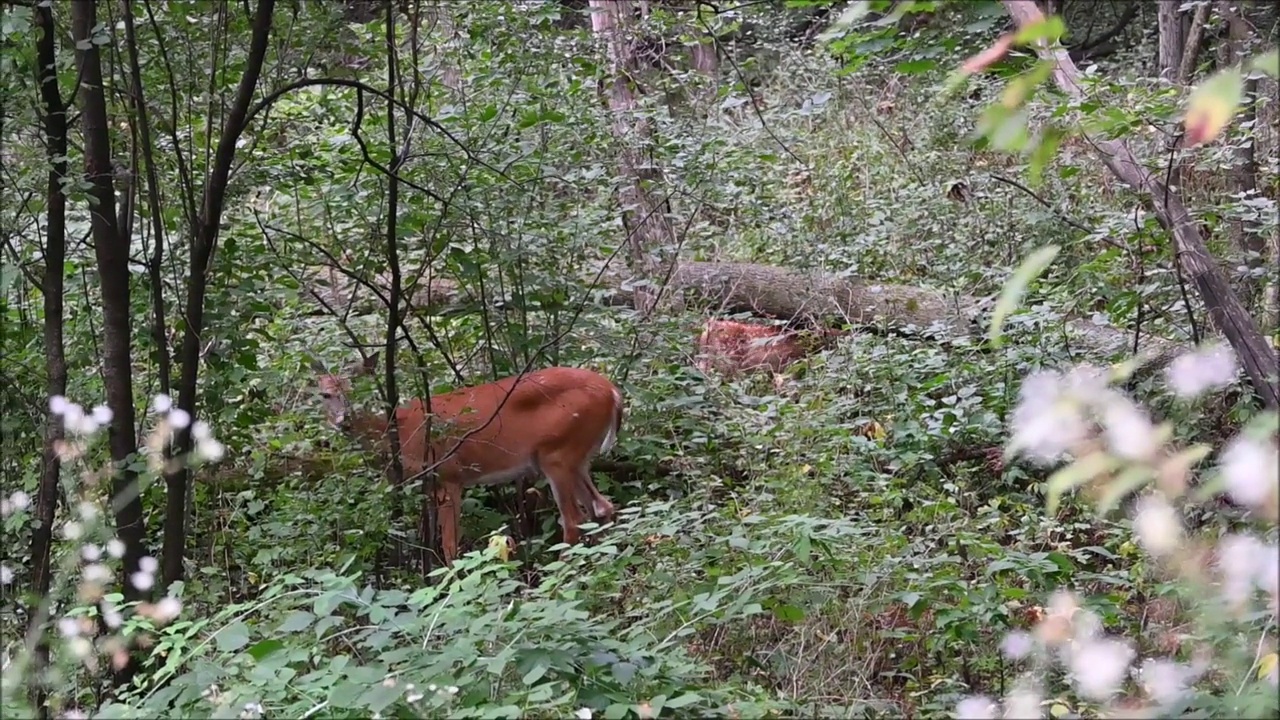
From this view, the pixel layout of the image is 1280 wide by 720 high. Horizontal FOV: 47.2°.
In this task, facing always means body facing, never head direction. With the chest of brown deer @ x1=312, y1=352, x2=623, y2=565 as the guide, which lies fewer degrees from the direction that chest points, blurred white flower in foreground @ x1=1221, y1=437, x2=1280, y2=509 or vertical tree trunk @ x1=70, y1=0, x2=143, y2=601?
the vertical tree trunk

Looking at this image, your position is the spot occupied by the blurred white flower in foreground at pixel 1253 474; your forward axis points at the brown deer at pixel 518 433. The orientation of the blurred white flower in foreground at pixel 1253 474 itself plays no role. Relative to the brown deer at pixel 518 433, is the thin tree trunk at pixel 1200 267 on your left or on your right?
right

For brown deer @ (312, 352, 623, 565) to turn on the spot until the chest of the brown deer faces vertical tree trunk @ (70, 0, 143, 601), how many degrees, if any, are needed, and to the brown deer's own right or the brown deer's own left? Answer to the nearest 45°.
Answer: approximately 45° to the brown deer's own left

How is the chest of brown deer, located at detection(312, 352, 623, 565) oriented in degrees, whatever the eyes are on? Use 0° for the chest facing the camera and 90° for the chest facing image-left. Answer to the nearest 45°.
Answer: approximately 90°
